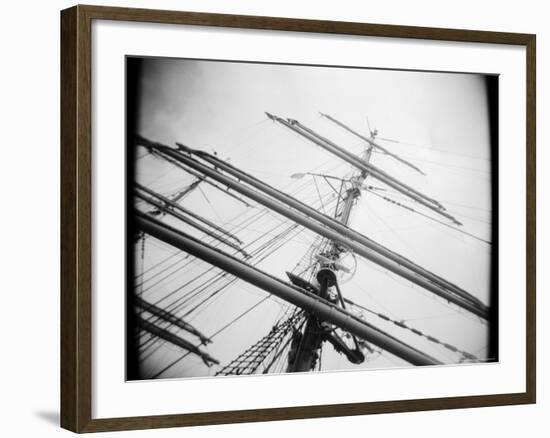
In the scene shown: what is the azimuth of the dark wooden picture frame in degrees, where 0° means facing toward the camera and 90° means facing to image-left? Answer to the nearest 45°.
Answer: approximately 315°
